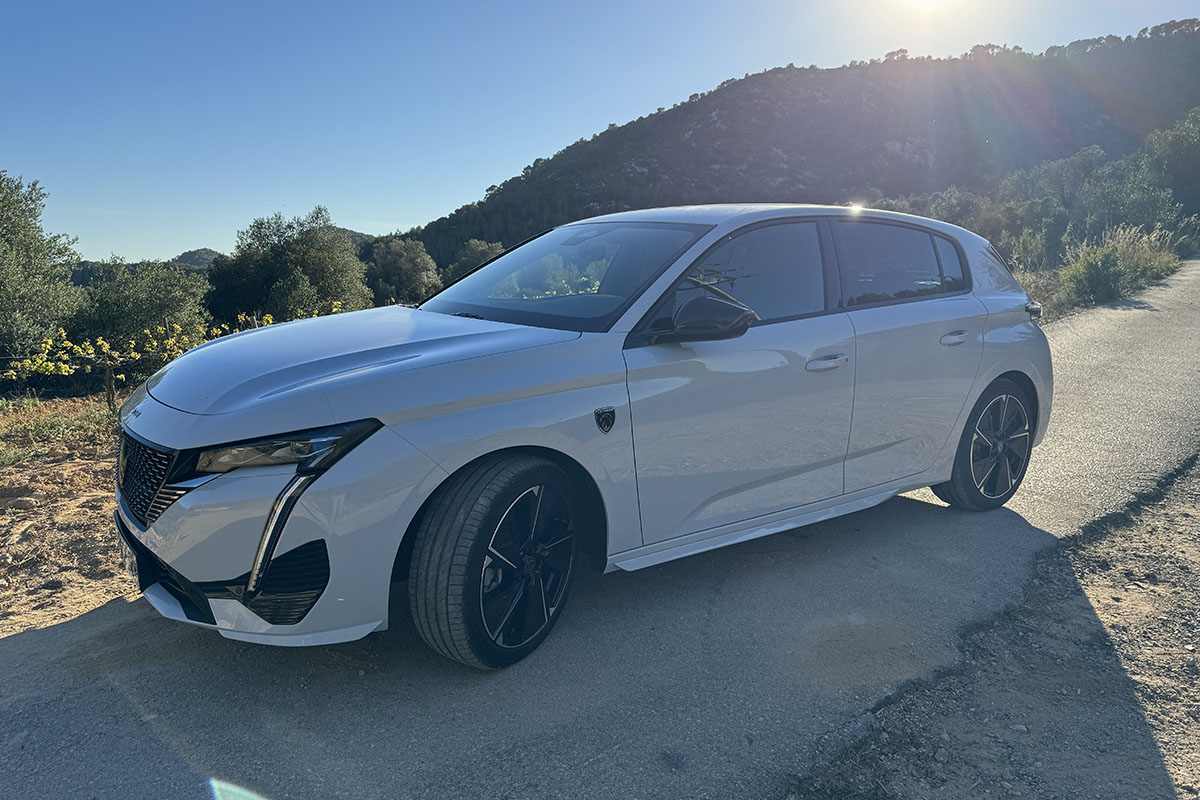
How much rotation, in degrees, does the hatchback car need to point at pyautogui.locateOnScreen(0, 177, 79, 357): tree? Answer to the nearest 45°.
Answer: approximately 90° to its right

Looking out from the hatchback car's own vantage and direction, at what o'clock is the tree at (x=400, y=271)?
The tree is roughly at 4 o'clock from the hatchback car.

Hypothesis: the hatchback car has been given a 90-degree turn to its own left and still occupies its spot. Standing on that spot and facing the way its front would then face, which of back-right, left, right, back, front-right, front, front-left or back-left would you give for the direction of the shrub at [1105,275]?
left

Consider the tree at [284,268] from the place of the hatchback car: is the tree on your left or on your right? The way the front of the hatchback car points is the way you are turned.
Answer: on your right

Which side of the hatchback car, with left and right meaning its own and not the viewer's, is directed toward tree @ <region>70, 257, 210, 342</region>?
right

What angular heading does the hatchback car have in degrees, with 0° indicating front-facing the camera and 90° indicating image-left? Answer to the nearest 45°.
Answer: approximately 45°

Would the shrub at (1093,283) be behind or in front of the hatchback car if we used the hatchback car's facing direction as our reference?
behind

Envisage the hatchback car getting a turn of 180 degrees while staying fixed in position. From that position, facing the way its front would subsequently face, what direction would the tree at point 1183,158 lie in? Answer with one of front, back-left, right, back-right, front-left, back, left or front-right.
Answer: front

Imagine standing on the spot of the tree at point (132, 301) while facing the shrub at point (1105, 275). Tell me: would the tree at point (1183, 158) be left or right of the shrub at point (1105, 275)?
left
